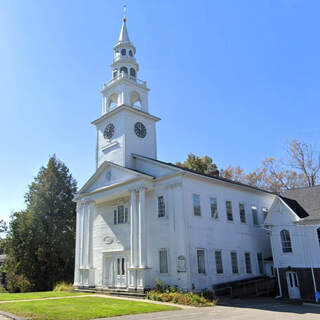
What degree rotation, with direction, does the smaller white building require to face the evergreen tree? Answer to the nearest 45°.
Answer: approximately 45° to its right

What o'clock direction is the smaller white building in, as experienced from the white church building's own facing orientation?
The smaller white building is roughly at 8 o'clock from the white church building.

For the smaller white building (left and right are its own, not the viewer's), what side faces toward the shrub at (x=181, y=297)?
front

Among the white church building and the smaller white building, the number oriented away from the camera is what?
0

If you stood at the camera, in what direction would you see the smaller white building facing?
facing the viewer and to the left of the viewer

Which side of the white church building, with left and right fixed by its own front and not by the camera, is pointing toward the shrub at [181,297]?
left

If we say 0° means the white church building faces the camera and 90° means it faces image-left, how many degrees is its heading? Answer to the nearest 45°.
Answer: approximately 45°

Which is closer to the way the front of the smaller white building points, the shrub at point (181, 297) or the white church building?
the shrub
